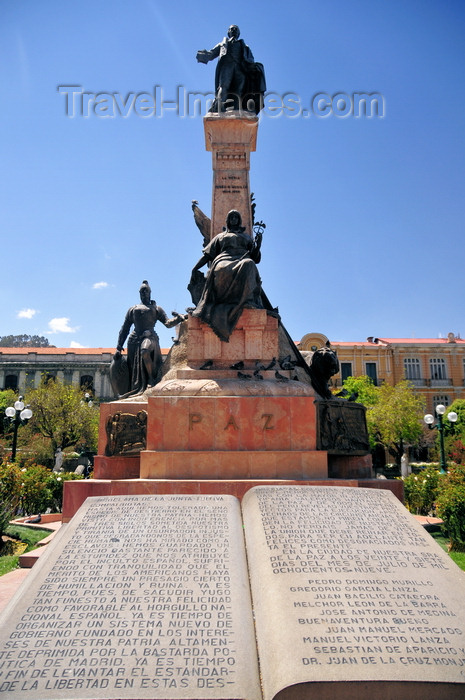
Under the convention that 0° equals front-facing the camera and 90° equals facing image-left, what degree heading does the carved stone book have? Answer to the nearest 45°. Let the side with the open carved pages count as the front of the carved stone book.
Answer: approximately 0°

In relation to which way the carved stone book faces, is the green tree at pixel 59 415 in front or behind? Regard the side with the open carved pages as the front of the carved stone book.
behind

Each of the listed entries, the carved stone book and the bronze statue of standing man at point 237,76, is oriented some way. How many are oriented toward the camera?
2

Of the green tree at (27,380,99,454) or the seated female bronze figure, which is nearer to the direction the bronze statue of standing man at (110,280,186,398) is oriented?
the seated female bronze figure

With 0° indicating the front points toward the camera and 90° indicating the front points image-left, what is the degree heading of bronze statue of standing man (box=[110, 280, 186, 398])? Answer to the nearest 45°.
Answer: approximately 0°
